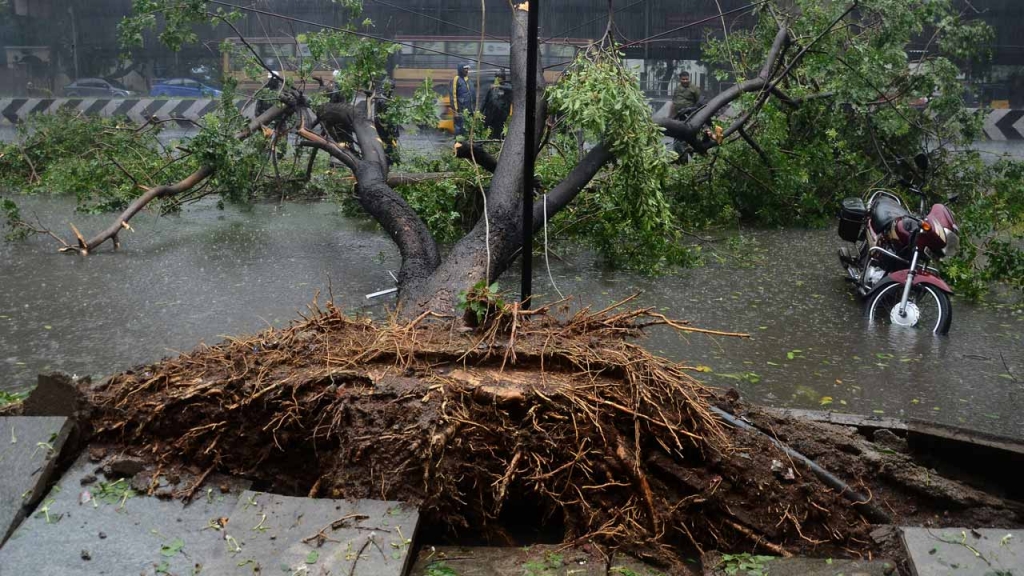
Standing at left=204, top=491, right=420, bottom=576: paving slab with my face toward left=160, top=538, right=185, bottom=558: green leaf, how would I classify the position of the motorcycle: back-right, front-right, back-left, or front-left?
back-right

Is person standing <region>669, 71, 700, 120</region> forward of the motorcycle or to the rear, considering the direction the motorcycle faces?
to the rear

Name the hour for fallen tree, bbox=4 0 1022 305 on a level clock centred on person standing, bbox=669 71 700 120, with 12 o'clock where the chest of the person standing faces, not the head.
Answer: The fallen tree is roughly at 12 o'clock from the person standing.

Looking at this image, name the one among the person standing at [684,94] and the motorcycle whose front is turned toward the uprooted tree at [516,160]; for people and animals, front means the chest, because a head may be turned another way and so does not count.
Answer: the person standing

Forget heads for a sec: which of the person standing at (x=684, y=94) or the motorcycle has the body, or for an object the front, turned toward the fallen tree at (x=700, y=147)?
the person standing

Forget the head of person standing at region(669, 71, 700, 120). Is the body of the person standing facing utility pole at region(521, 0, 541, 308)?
yes

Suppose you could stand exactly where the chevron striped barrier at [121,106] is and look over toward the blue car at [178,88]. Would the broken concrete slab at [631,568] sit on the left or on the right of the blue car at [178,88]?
right

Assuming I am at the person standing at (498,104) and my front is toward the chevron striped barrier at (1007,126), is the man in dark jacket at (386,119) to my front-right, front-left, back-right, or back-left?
back-right

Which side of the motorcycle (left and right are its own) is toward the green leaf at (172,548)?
right

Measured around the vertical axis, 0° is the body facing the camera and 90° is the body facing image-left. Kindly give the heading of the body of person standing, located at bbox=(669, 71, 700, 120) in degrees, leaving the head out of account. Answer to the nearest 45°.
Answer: approximately 0°

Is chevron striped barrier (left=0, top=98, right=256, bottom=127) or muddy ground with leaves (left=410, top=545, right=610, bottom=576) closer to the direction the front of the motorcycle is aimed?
the muddy ground with leaves

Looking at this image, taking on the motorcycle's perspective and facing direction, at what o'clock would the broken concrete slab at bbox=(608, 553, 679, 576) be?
The broken concrete slab is roughly at 2 o'clock from the motorcycle.

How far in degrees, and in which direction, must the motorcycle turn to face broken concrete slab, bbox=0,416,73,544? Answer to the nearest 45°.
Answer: approximately 90° to its right

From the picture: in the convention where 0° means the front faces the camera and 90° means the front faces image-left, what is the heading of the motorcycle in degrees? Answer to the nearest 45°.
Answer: approximately 315°
